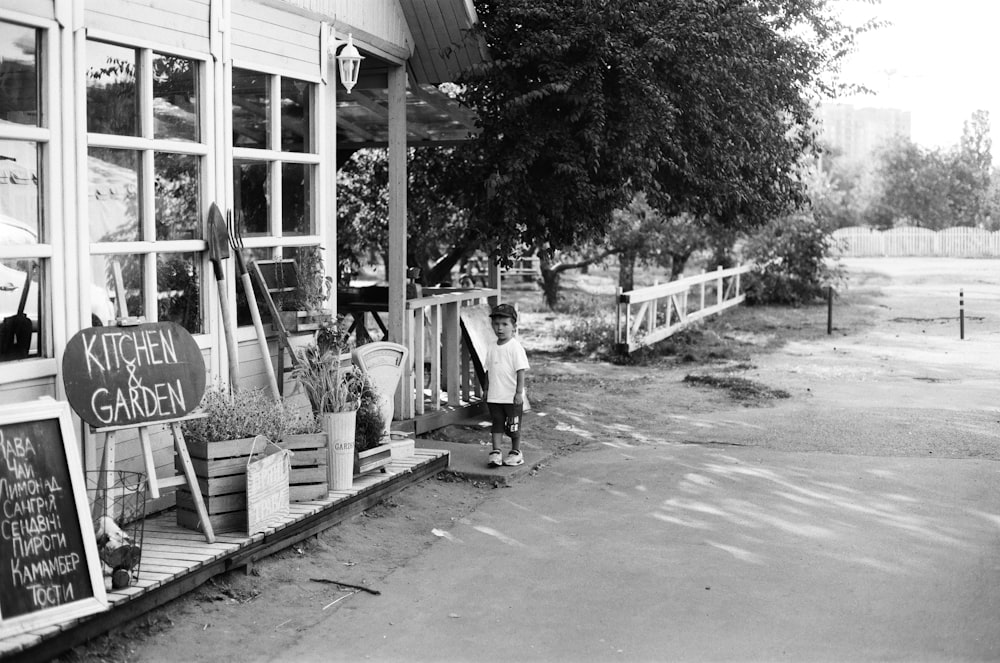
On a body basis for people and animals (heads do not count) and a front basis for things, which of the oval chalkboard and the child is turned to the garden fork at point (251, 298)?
the child

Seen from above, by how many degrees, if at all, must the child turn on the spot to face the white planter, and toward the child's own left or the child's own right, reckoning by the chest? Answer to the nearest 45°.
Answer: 0° — they already face it

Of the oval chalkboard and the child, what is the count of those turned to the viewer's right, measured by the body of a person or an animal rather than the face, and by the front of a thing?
0

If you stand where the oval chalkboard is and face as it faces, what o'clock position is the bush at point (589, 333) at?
The bush is roughly at 7 o'clock from the oval chalkboard.

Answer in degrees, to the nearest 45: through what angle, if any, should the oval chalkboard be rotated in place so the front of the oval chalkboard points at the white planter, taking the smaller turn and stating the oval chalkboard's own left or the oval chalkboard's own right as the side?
approximately 135° to the oval chalkboard's own left

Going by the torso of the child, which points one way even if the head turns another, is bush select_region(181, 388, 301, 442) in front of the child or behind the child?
in front

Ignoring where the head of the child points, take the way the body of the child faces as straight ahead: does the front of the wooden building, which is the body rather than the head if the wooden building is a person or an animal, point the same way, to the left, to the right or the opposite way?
to the left

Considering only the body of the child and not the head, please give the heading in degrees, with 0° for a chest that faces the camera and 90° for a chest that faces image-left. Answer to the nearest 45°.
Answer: approximately 45°

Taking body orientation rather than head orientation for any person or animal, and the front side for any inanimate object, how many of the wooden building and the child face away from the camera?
0

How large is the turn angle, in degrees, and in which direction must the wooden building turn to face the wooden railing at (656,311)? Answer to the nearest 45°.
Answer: approximately 90° to its left

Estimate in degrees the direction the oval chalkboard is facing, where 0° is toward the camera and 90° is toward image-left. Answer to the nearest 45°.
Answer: approximately 0°

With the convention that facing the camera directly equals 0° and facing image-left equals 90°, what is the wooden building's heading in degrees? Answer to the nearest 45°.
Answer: approximately 315°
